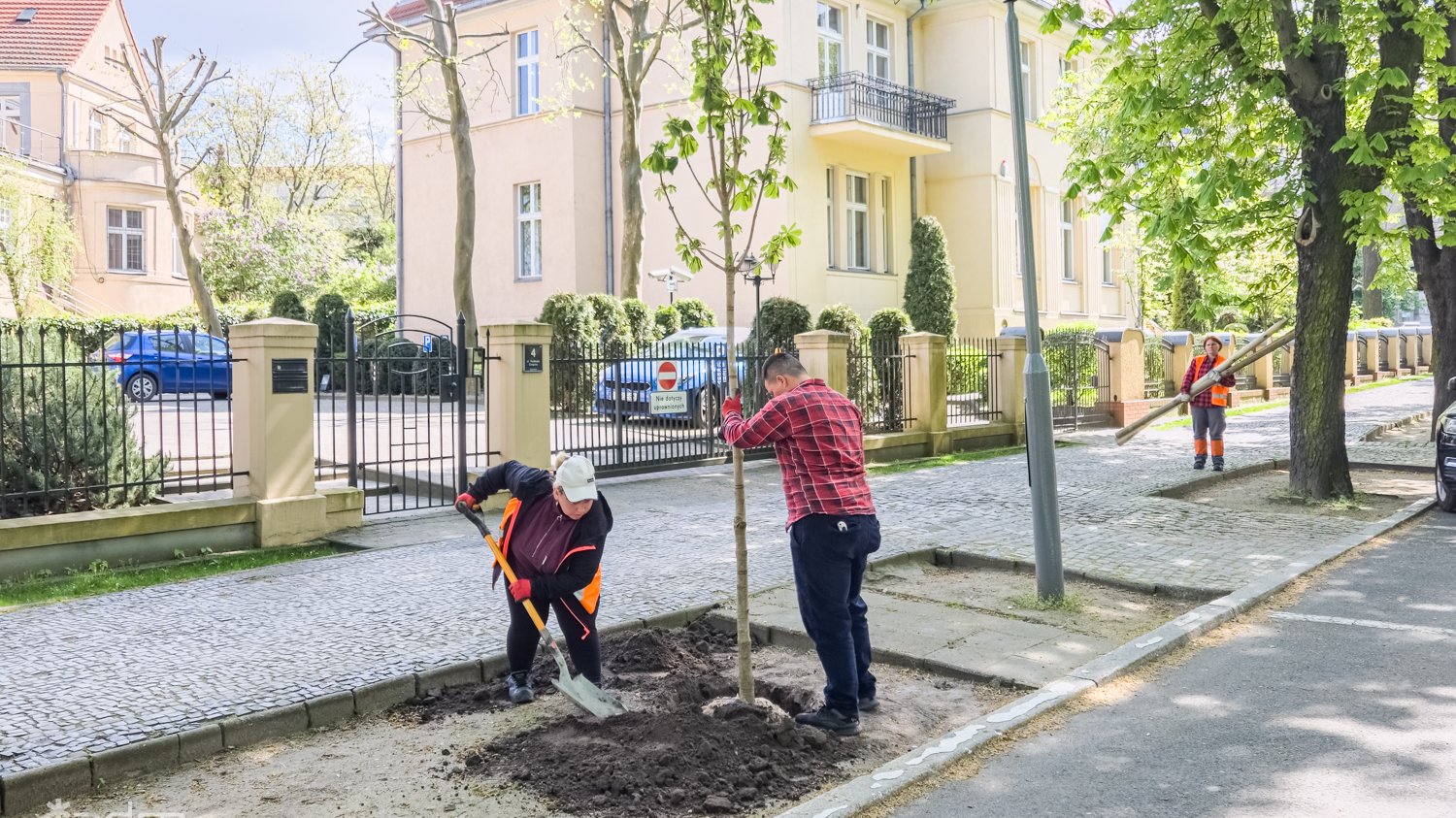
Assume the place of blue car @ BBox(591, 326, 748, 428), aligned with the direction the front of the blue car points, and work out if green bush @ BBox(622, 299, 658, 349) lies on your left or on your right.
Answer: on your right

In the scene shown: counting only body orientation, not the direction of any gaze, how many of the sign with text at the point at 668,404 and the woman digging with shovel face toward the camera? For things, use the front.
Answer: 2

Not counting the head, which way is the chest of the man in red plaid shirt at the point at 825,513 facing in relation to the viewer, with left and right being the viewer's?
facing away from the viewer and to the left of the viewer

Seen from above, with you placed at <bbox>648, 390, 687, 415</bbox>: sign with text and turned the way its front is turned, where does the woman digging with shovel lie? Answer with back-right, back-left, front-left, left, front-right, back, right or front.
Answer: front

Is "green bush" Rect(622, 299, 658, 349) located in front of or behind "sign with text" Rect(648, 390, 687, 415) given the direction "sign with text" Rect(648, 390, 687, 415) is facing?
behind

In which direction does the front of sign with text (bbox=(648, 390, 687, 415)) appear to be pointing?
toward the camera

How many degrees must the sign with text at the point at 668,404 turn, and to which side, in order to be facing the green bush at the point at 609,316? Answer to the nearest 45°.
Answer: approximately 180°

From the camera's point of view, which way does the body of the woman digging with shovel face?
toward the camera

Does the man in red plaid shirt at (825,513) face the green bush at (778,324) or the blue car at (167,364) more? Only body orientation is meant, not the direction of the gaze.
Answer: the blue car
